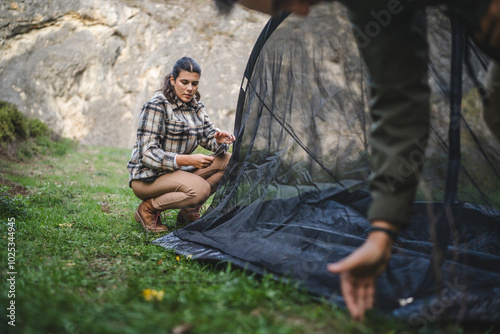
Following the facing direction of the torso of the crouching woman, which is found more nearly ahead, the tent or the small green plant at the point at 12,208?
the tent

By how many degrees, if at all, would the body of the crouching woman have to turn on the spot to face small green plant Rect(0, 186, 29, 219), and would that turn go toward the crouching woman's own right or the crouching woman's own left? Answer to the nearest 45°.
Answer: approximately 135° to the crouching woman's own right

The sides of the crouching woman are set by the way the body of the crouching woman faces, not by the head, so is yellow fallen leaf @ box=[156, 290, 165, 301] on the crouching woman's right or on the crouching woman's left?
on the crouching woman's right

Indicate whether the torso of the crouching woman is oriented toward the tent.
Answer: yes

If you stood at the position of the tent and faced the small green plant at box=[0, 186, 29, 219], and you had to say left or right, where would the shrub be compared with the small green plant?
right

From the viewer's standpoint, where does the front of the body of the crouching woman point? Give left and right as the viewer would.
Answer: facing the viewer and to the right of the viewer

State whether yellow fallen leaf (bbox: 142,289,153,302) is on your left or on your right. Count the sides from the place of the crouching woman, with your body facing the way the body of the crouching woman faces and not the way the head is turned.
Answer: on your right

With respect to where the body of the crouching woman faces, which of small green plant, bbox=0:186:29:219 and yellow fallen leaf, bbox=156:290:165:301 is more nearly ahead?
the yellow fallen leaf

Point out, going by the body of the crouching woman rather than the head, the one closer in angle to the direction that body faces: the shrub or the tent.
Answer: the tent
